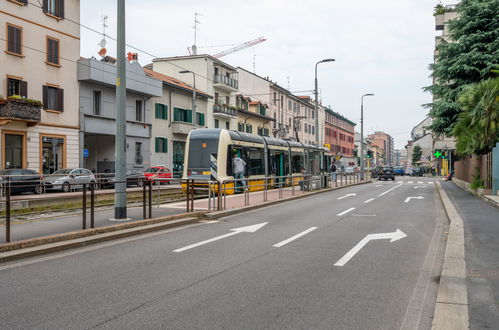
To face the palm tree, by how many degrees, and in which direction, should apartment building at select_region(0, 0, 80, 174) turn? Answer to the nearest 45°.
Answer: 0° — it already faces it

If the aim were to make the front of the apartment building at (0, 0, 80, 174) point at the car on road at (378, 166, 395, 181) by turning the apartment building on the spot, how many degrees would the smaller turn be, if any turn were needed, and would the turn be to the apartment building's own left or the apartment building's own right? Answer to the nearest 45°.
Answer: approximately 45° to the apartment building's own left

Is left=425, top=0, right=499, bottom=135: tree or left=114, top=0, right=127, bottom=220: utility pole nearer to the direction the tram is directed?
the tree

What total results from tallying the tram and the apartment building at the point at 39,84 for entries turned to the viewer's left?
0

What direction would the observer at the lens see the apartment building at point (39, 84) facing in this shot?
facing the viewer and to the right of the viewer

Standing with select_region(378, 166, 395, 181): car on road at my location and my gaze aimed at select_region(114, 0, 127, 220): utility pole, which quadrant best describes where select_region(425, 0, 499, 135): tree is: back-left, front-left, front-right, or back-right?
front-left
